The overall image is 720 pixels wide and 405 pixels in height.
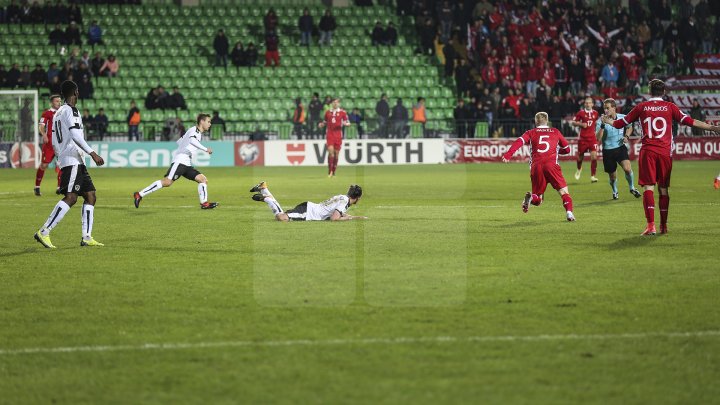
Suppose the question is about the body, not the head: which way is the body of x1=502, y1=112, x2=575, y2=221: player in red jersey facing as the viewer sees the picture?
away from the camera

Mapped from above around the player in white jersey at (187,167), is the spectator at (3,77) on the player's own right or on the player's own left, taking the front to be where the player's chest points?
on the player's own left

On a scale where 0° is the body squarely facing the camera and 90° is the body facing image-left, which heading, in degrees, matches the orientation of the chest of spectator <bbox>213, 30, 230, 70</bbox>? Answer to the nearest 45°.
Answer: approximately 0°

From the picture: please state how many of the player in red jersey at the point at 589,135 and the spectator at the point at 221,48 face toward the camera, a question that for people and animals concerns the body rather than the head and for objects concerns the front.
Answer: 2

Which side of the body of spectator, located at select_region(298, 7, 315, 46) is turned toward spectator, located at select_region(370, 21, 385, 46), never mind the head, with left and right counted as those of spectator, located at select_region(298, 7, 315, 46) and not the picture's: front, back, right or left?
left

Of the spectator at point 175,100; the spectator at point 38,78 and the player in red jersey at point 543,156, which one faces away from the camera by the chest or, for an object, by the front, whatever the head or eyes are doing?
the player in red jersey

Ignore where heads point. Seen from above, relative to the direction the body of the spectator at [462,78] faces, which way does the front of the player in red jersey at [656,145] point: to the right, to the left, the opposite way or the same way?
the opposite way

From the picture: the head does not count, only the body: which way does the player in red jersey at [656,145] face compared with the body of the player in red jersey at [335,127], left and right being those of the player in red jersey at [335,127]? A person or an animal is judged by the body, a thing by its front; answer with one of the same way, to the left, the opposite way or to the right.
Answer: the opposite way

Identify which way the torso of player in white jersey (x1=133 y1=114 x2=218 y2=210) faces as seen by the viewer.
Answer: to the viewer's right

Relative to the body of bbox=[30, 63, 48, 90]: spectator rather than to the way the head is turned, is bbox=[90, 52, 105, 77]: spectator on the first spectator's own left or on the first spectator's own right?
on the first spectator's own left

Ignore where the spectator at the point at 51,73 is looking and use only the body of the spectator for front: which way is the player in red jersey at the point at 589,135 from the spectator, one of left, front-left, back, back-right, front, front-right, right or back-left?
front-left

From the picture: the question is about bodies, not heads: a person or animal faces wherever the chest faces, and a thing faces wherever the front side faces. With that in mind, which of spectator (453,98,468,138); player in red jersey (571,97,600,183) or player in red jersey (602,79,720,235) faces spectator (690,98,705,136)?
player in red jersey (602,79,720,235)
